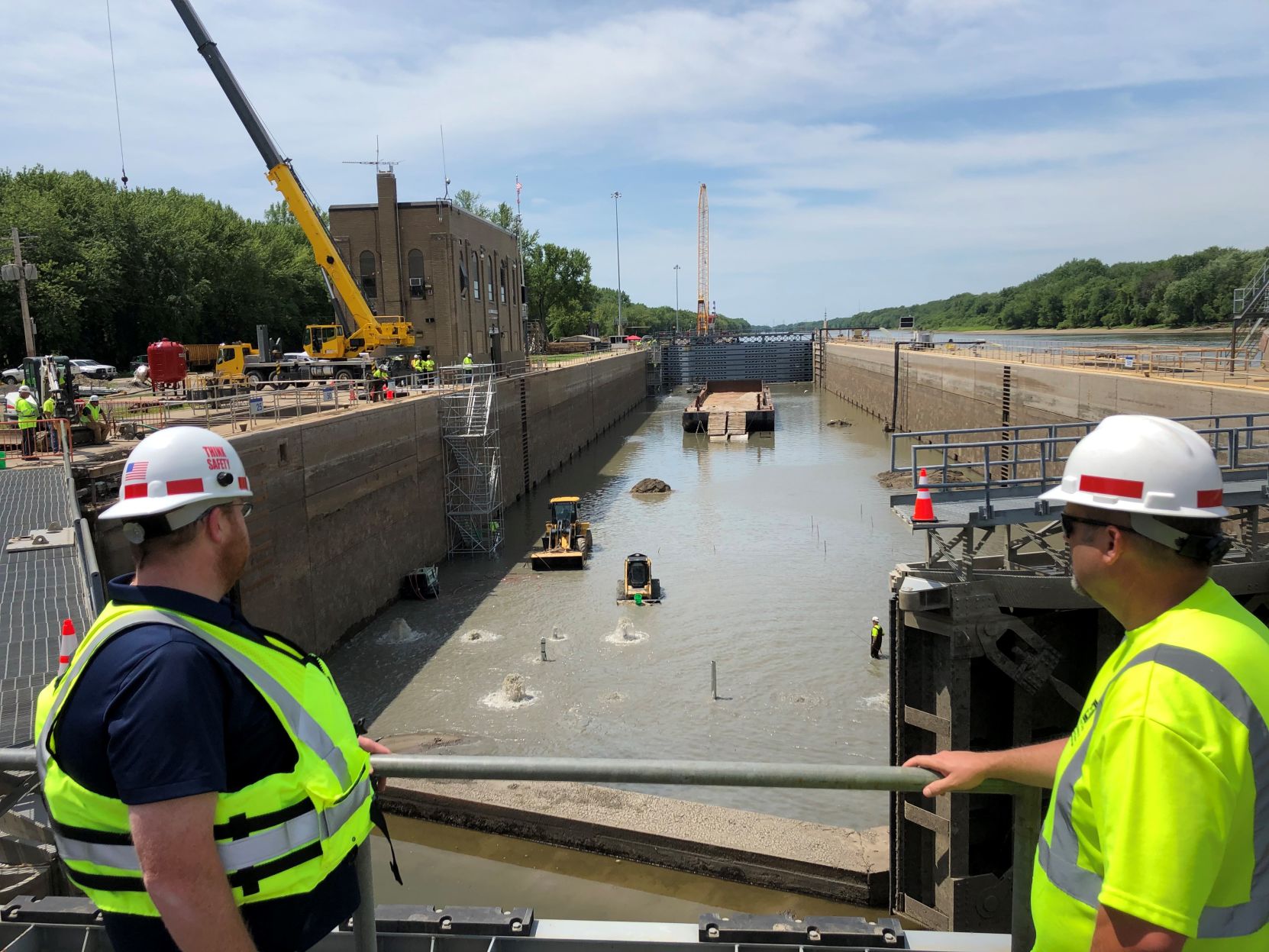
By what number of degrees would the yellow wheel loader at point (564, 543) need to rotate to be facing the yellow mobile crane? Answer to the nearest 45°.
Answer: approximately 135° to its right

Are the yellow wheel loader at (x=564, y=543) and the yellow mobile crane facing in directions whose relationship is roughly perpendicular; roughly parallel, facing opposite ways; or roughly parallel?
roughly perpendicular

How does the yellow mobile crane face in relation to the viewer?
to the viewer's left

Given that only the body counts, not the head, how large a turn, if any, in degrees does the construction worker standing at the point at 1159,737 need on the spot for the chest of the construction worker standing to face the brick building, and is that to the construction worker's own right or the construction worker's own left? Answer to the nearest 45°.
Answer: approximately 45° to the construction worker's own right

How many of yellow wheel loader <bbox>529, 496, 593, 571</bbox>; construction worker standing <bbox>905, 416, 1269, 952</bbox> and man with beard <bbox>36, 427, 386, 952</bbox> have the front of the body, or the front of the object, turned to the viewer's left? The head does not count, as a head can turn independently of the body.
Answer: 1

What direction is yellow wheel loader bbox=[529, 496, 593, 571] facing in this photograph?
toward the camera

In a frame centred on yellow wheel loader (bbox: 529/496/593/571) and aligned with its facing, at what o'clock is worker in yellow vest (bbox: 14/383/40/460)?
The worker in yellow vest is roughly at 2 o'clock from the yellow wheel loader.

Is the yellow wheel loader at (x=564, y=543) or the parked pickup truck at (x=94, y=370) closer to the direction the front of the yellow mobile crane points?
the parked pickup truck

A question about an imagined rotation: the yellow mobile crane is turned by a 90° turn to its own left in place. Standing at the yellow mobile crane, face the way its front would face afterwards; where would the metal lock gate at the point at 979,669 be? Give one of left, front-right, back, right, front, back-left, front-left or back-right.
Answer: front

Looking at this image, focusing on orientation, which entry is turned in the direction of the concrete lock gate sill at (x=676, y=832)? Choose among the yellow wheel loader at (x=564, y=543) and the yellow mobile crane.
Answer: the yellow wheel loader

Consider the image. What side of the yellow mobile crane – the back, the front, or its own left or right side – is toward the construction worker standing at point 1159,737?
left

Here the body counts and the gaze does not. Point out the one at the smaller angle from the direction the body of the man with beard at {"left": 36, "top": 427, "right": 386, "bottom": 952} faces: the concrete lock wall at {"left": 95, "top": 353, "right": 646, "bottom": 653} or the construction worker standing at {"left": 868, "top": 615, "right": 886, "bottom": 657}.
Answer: the construction worker standing

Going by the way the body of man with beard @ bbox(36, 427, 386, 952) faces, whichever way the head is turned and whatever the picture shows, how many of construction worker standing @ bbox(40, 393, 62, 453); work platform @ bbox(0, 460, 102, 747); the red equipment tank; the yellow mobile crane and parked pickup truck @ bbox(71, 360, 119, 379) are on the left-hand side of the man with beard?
5

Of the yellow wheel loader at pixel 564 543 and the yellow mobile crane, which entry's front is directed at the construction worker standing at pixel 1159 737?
the yellow wheel loader

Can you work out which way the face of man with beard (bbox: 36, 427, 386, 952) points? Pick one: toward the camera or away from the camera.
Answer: away from the camera

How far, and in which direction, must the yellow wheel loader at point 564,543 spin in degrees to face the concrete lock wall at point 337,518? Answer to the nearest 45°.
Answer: approximately 45° to its right

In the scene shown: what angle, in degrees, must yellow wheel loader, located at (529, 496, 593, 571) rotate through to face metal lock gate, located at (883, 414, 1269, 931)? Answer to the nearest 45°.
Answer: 0° — it already faces it
